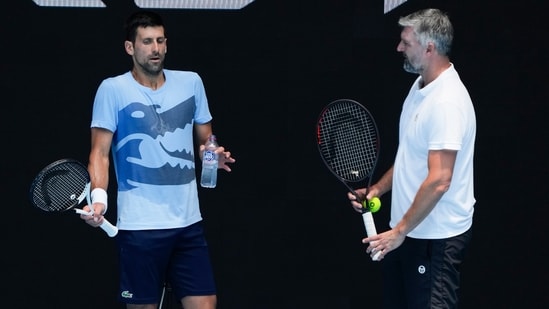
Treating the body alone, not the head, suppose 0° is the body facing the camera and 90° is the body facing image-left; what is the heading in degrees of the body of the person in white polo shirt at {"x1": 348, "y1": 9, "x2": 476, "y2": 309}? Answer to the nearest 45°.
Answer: approximately 90°

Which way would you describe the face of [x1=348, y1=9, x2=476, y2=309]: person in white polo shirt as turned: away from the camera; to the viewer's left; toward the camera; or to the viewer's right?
to the viewer's left

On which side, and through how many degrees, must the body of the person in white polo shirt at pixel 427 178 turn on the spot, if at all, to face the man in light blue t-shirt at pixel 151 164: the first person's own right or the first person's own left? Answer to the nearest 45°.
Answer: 0° — they already face them
